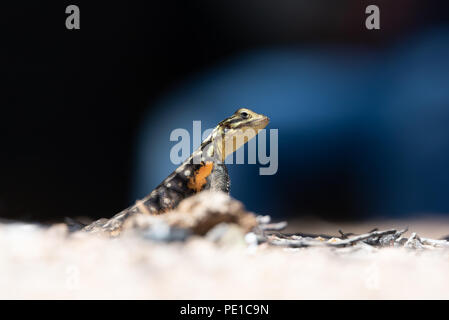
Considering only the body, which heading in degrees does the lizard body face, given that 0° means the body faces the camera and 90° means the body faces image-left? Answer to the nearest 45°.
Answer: approximately 270°

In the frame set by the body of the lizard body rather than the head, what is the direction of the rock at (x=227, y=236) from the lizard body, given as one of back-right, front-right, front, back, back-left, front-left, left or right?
right

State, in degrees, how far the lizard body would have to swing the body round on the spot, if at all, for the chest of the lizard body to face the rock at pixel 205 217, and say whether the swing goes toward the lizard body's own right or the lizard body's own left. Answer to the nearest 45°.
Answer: approximately 90° to the lizard body's own right
